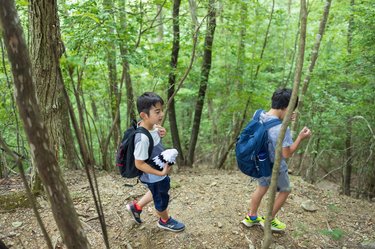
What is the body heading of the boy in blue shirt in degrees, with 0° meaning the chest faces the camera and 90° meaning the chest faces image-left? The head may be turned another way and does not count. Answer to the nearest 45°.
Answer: approximately 270°

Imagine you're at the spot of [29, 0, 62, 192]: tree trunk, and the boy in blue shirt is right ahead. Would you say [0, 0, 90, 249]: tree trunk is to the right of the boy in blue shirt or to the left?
right

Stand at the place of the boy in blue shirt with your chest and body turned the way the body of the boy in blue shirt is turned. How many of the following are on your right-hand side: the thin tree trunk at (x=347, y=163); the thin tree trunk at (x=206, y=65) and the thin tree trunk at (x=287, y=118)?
1
